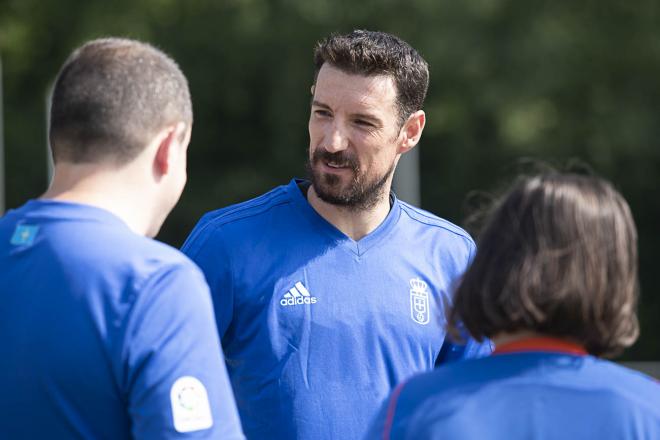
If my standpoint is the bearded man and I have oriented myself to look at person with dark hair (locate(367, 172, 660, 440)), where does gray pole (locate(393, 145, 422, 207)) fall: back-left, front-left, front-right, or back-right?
back-left

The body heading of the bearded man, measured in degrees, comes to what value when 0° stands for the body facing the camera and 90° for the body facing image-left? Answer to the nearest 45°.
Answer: approximately 0°

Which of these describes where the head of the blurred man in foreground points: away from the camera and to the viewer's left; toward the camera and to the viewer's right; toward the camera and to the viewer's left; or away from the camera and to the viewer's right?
away from the camera and to the viewer's right

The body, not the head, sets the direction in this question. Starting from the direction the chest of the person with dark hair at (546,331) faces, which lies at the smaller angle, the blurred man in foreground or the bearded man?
the bearded man

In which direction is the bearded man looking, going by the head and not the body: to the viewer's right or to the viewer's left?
to the viewer's left

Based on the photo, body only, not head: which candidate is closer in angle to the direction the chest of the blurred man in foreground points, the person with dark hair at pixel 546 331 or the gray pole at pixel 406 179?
the gray pole

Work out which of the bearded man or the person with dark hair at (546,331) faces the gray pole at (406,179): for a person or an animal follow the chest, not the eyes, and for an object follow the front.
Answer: the person with dark hair

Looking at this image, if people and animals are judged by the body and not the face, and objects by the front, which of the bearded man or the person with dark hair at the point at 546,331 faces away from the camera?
the person with dark hair

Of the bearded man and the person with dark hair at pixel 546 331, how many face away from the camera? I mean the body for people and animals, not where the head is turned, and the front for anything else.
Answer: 1

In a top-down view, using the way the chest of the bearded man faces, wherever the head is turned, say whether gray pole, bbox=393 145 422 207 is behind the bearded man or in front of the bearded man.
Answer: behind

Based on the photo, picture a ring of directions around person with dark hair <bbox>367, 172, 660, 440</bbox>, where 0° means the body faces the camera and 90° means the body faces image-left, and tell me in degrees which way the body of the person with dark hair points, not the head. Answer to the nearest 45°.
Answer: approximately 180°

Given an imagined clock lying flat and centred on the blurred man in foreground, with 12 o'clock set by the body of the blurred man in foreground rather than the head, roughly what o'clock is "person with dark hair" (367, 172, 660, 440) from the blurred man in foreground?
The person with dark hair is roughly at 2 o'clock from the blurred man in foreground.

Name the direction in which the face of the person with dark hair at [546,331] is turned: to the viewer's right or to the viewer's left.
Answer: to the viewer's left
